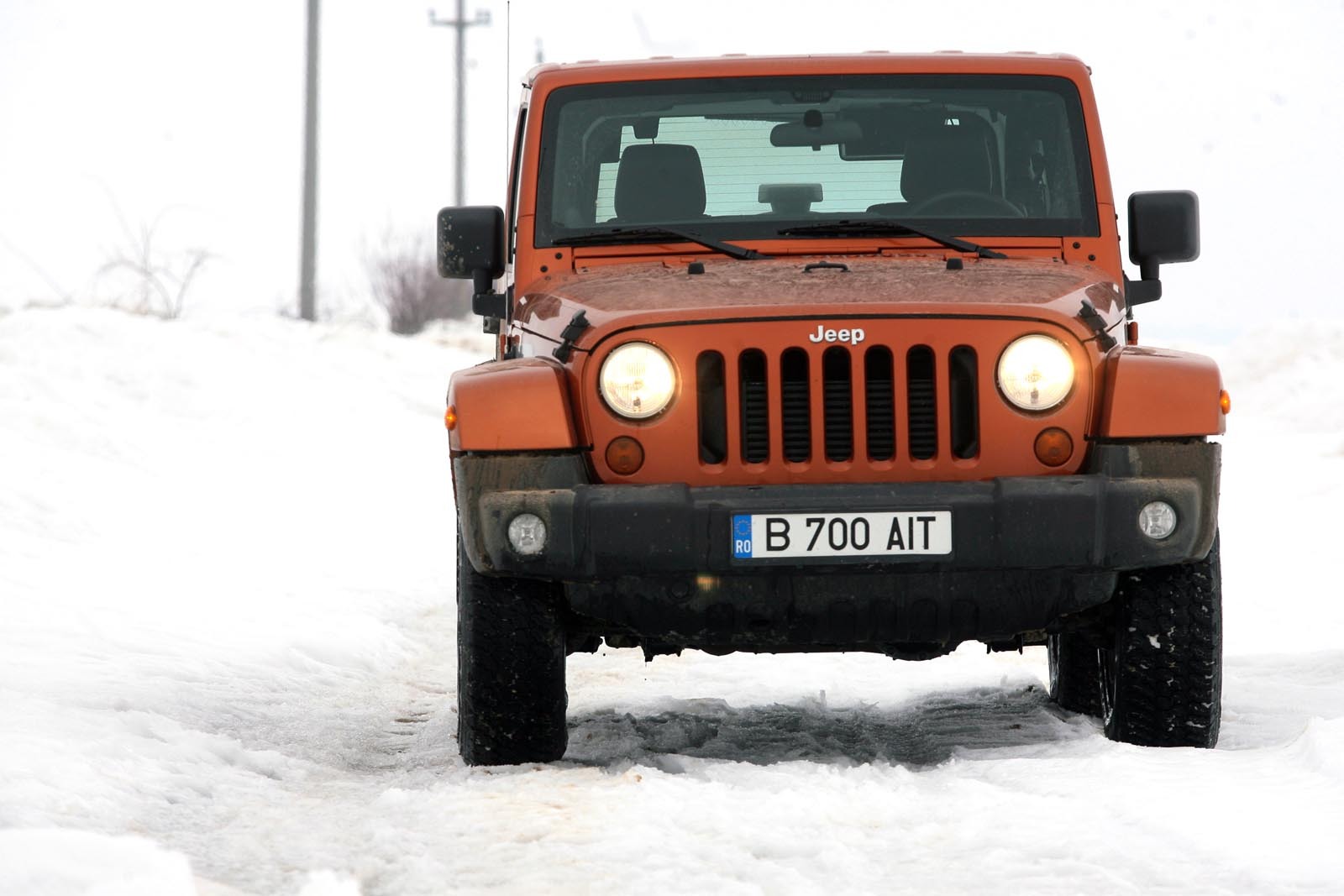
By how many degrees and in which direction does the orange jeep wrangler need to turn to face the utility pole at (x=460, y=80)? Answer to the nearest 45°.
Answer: approximately 180°

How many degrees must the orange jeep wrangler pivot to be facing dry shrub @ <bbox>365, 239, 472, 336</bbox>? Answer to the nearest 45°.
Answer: approximately 180°

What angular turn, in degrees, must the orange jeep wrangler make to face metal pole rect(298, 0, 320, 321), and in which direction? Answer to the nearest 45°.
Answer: approximately 180°

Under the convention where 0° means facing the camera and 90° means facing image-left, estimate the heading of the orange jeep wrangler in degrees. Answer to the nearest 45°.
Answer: approximately 0°
